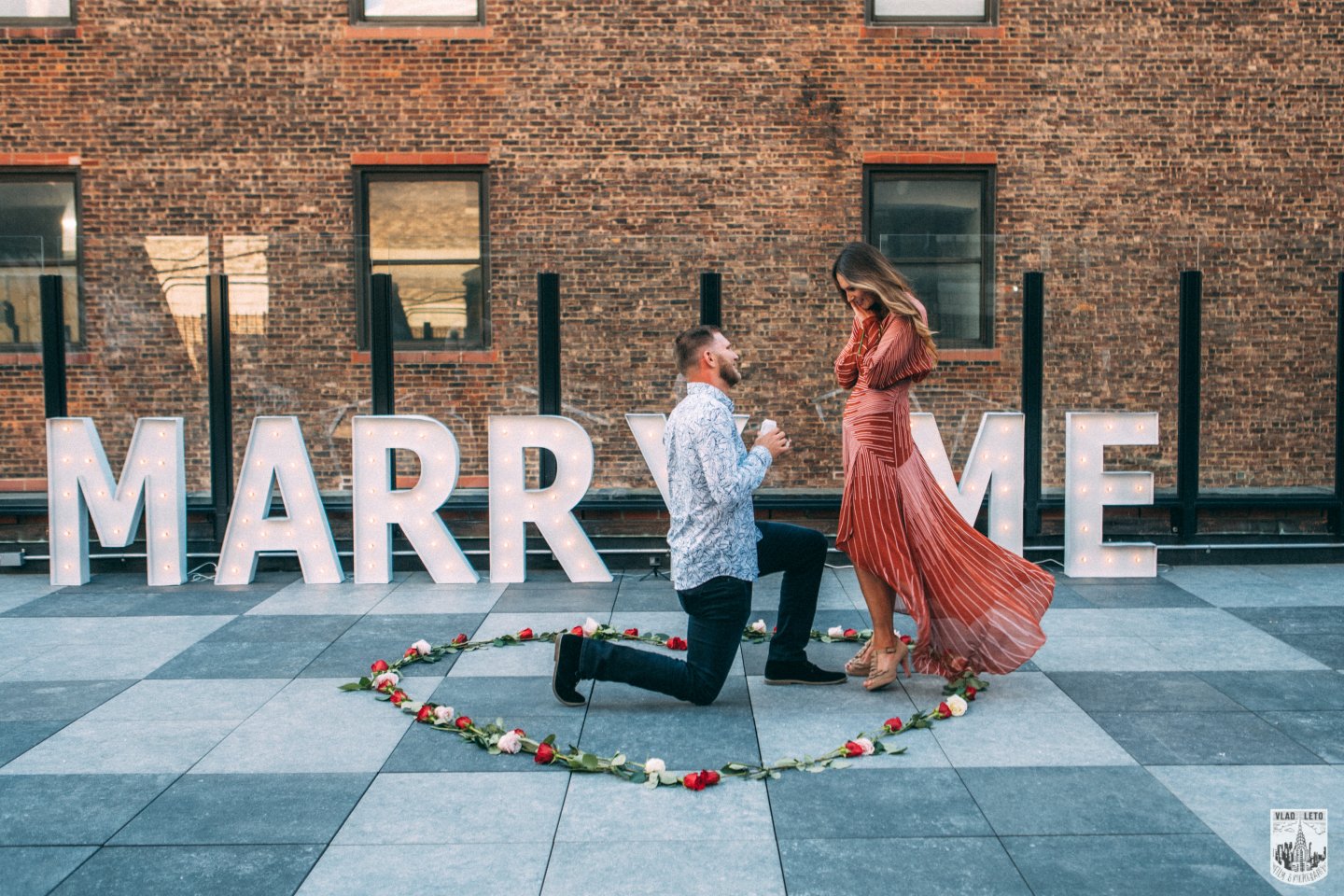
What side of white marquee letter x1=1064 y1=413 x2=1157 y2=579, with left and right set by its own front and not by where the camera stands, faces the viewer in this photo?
front

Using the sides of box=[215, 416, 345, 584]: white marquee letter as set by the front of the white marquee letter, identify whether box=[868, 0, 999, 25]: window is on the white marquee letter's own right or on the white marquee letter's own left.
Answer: on the white marquee letter's own left

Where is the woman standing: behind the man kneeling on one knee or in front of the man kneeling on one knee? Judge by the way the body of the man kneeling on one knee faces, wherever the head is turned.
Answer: in front

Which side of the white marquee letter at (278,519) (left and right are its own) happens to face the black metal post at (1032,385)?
left

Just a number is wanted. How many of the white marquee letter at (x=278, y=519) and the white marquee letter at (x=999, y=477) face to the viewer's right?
0

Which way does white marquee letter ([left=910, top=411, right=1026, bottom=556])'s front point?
toward the camera

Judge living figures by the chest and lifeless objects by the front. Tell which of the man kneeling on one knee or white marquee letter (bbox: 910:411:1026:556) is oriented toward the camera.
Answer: the white marquee letter

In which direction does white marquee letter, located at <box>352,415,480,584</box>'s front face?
toward the camera

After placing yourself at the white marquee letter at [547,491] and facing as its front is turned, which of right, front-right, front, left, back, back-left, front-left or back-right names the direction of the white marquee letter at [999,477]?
left

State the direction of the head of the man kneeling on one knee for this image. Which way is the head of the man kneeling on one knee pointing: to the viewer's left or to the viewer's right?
to the viewer's right

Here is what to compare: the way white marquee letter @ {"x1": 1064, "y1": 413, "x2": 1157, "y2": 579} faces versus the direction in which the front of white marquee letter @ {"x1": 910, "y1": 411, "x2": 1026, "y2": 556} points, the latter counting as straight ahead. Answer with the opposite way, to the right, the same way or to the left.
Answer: the same way

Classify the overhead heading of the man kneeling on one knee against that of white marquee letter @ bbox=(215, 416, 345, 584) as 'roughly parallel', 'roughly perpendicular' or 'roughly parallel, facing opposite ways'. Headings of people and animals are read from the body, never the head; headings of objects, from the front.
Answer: roughly perpendicular

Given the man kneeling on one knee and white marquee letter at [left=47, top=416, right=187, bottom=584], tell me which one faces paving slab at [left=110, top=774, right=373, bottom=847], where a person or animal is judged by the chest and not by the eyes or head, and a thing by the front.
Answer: the white marquee letter

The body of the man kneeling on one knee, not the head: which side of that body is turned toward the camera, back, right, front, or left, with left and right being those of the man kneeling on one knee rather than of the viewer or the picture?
right

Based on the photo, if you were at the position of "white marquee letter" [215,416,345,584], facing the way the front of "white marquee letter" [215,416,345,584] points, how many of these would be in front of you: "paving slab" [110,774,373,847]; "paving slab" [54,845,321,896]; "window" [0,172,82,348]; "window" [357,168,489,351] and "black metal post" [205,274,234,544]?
2

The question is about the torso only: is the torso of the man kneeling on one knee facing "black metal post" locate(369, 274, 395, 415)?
no

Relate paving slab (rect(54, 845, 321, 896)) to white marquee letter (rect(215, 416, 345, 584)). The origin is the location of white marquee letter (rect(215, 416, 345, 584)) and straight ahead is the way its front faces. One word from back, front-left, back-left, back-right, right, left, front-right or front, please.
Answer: front

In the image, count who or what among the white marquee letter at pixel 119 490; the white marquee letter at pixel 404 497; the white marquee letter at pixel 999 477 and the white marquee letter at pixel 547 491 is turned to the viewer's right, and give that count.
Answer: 0

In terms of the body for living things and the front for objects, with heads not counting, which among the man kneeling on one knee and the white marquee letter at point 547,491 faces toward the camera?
the white marquee letter

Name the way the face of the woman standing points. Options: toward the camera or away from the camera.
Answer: toward the camera

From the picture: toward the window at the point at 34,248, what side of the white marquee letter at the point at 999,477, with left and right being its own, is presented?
right
